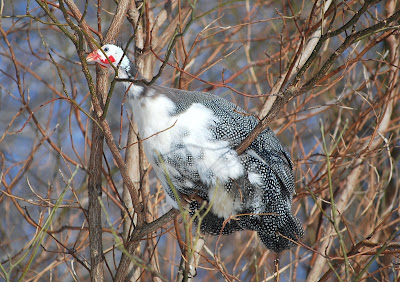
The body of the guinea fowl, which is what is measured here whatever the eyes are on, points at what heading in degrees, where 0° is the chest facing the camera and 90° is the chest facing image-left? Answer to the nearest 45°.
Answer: approximately 90°
